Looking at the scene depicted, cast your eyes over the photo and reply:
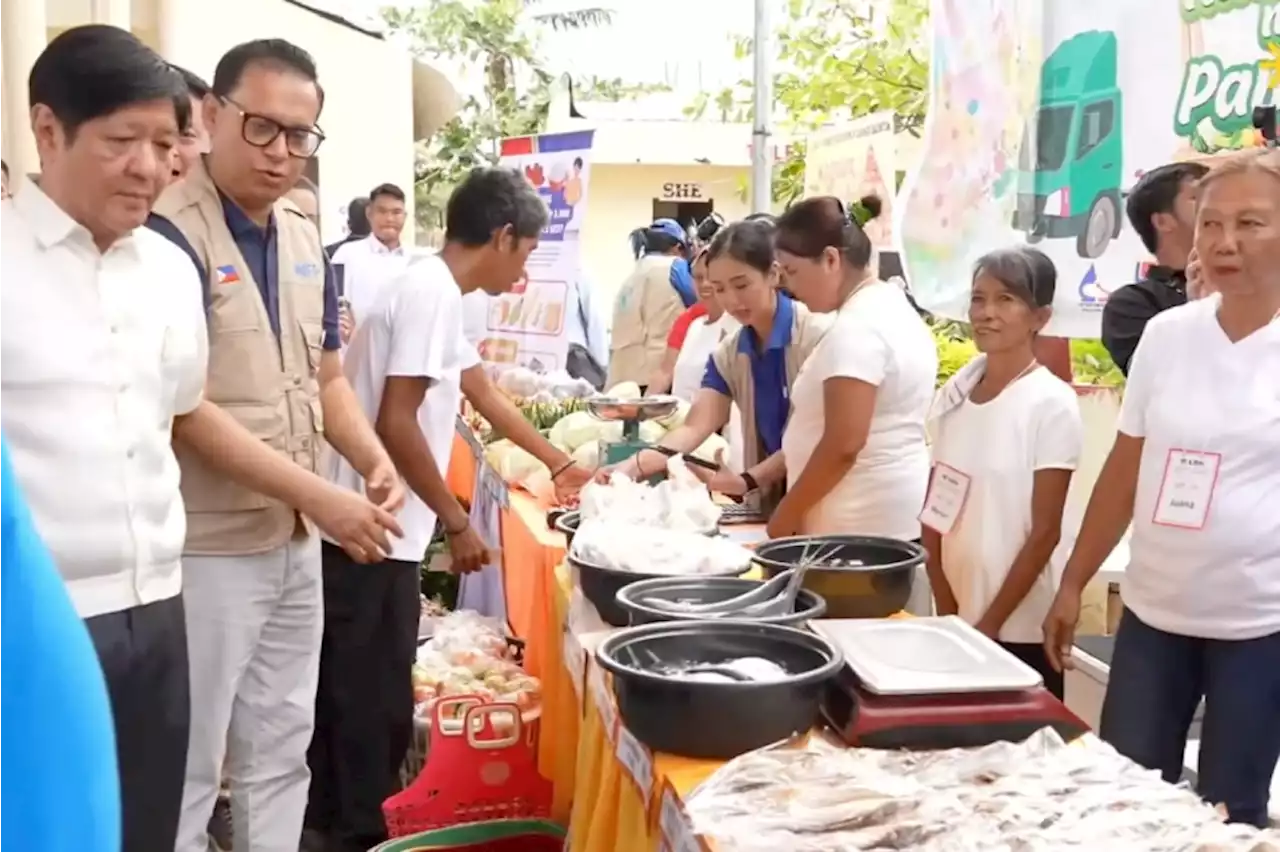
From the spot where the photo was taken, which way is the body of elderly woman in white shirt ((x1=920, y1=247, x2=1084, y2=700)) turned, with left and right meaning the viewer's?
facing the viewer and to the left of the viewer

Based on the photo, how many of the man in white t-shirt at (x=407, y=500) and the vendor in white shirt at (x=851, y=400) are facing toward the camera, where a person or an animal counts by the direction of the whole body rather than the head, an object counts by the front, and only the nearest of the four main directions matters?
0

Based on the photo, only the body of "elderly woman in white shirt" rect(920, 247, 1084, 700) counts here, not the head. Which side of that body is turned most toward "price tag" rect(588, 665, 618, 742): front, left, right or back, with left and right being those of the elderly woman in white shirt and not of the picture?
front

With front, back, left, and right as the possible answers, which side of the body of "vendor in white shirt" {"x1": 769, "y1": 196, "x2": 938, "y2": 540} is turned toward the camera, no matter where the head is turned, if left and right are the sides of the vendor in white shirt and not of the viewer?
left

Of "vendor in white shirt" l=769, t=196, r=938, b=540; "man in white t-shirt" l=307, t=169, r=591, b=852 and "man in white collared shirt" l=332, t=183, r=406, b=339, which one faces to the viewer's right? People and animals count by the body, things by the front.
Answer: "man in white t-shirt" l=307, t=169, r=591, b=852

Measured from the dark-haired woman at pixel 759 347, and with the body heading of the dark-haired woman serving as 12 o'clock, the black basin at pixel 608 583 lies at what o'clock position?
The black basin is roughly at 11 o'clock from the dark-haired woman.

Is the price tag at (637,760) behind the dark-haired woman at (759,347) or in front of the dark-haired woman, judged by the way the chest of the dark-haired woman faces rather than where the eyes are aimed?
in front

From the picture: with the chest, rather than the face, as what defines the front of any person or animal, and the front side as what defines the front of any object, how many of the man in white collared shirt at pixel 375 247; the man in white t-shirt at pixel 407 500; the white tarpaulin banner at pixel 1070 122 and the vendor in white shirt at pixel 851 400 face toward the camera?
2

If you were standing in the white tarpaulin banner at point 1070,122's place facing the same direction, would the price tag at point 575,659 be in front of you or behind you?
in front

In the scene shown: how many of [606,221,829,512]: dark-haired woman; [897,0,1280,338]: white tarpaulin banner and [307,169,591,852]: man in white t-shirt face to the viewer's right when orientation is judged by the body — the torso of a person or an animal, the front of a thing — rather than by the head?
1

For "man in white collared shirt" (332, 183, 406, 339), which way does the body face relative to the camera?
toward the camera

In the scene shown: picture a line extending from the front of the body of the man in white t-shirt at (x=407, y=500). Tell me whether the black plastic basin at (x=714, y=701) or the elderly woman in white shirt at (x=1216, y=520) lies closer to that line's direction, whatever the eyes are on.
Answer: the elderly woman in white shirt

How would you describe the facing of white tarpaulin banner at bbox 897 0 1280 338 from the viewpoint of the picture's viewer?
facing the viewer

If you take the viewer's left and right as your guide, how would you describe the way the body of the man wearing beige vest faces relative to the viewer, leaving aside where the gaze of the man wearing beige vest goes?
facing the viewer and to the right of the viewer
